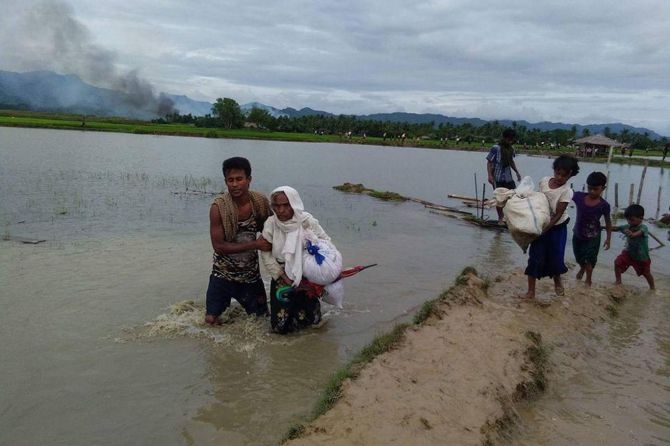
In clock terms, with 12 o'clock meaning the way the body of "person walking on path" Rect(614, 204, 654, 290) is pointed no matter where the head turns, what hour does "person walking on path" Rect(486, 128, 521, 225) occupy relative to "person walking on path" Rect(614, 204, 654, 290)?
"person walking on path" Rect(486, 128, 521, 225) is roughly at 3 o'clock from "person walking on path" Rect(614, 204, 654, 290).

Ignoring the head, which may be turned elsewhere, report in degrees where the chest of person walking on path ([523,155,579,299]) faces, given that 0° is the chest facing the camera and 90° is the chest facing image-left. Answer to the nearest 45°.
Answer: approximately 45°

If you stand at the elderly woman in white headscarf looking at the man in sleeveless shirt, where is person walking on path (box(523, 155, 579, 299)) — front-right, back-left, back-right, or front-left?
back-right

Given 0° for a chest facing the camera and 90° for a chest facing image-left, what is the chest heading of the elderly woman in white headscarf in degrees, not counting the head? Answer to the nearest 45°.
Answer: approximately 45°

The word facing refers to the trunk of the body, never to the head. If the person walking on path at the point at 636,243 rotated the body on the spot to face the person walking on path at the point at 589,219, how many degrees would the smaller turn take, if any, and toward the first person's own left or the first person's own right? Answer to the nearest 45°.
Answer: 0° — they already face them

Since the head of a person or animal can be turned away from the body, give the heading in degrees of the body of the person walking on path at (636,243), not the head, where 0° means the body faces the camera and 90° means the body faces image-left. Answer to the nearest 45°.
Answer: approximately 45°

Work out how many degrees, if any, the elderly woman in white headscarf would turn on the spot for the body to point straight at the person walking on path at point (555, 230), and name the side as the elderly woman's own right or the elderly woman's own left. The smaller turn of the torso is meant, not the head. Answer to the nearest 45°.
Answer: approximately 135° to the elderly woman's own left

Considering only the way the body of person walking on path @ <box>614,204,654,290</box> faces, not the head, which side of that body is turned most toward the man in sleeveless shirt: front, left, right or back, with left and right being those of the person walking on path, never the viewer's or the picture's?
front

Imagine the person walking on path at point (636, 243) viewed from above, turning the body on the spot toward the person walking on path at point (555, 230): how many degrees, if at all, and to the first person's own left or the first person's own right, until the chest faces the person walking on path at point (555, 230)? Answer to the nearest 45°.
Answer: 0° — they already face them

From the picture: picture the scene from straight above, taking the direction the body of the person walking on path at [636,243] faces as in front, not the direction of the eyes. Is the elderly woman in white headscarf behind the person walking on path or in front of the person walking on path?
in front

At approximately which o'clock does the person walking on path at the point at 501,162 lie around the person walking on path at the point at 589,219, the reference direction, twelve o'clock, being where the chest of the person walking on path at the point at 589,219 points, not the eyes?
the person walking on path at the point at 501,162 is roughly at 5 o'clock from the person walking on path at the point at 589,219.

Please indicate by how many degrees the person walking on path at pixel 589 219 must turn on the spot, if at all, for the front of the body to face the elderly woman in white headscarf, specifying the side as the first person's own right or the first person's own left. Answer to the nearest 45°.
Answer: approximately 45° to the first person's own right
